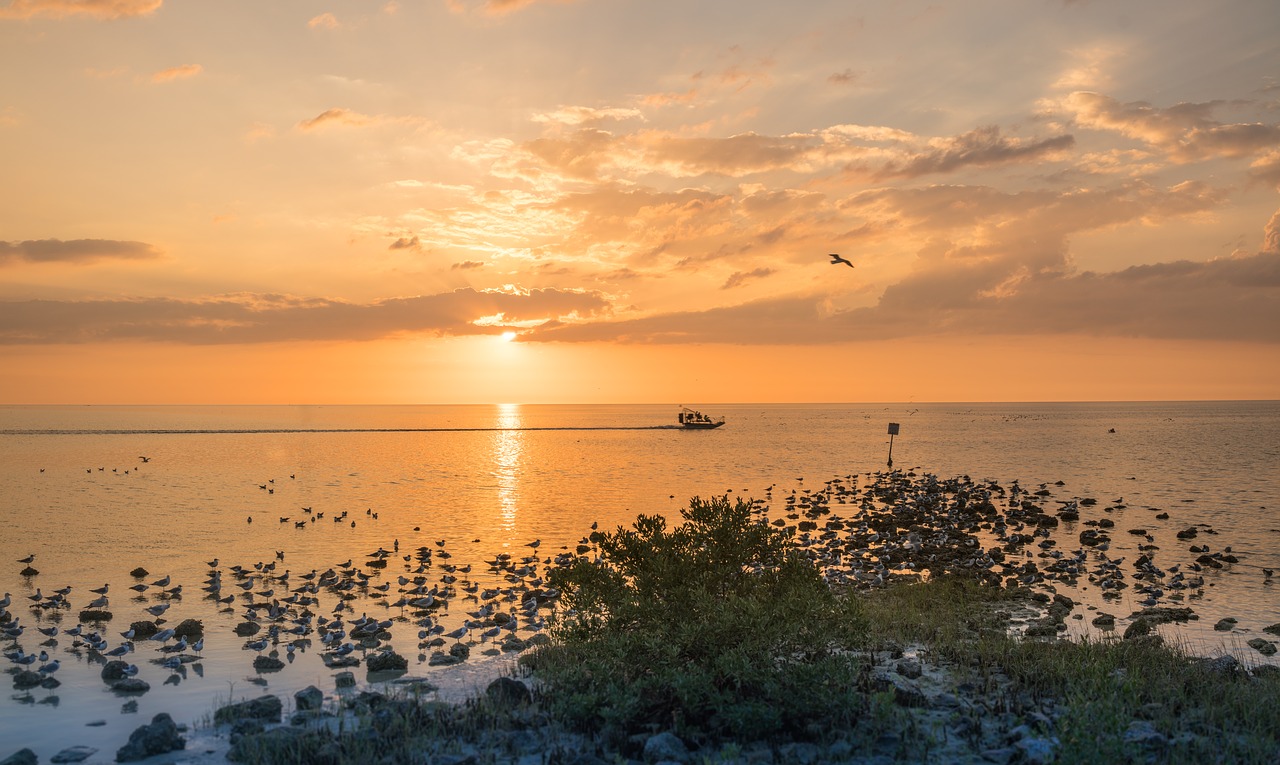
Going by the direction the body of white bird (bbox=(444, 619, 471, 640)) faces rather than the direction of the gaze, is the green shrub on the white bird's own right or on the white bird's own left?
on the white bird's own right

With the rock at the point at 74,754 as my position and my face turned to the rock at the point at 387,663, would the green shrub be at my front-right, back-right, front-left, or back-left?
front-right
